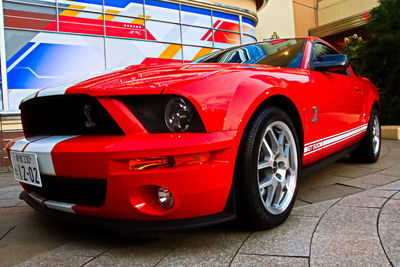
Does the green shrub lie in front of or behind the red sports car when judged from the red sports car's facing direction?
behind

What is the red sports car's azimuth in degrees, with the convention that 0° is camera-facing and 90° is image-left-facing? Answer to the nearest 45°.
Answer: approximately 45°
